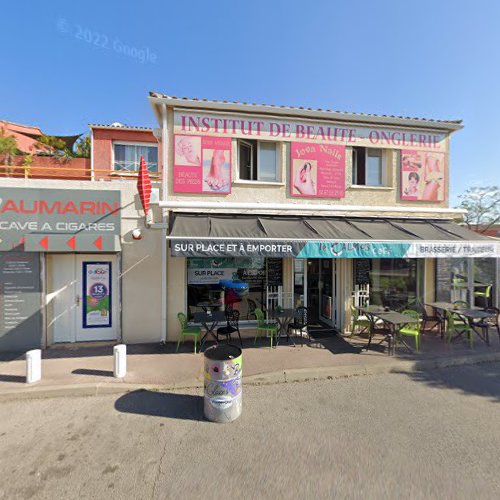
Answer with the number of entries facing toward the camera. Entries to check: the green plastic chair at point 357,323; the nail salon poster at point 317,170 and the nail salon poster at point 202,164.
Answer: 2

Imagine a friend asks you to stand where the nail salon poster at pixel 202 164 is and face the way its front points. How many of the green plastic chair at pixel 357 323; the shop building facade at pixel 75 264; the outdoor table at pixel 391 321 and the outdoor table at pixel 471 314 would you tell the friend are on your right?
1

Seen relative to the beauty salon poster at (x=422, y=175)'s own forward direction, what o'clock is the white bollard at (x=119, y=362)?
The white bollard is roughly at 3 o'clock from the beauty salon poster.

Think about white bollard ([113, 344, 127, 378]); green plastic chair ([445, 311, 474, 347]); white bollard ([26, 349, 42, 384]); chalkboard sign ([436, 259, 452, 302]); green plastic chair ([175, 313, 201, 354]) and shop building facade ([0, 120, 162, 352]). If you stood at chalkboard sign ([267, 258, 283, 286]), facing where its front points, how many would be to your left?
2

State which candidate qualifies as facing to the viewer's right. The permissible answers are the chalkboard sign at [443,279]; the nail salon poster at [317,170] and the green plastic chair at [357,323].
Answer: the green plastic chair

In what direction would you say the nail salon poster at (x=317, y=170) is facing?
toward the camera

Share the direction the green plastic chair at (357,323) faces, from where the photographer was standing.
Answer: facing to the right of the viewer

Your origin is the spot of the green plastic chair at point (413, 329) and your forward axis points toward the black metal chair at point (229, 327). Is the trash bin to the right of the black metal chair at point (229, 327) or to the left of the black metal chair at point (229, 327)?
left

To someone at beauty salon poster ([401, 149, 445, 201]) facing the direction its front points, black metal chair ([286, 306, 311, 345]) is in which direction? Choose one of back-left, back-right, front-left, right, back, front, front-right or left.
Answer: front-right

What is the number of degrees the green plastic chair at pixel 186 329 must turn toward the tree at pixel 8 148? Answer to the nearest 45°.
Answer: approximately 135° to its left

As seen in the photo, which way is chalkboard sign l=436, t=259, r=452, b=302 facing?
toward the camera

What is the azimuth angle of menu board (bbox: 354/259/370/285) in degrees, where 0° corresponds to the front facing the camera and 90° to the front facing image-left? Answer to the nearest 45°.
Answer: approximately 0°

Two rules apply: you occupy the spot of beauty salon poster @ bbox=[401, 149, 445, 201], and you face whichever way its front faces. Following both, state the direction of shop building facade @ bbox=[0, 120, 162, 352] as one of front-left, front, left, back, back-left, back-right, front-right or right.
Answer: front-right

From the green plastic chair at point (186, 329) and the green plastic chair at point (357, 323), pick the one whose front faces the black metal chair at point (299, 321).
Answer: the green plastic chair at point (186, 329)

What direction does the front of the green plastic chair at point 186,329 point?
to the viewer's right
